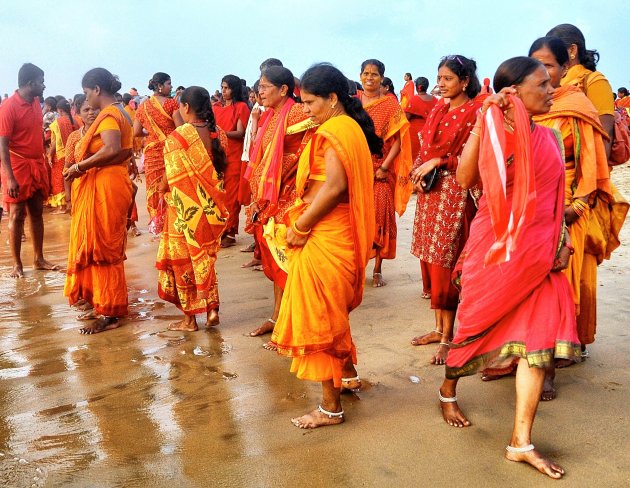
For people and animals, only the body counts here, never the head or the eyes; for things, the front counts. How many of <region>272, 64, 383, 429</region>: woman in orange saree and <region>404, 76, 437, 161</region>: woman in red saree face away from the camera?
1

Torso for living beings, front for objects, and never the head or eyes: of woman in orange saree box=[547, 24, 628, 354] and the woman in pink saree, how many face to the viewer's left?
1

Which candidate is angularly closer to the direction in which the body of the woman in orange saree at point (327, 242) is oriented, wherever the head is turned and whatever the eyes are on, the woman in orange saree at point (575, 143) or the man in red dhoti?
the man in red dhoti

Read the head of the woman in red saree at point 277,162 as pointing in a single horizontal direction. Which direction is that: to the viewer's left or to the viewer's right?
to the viewer's left

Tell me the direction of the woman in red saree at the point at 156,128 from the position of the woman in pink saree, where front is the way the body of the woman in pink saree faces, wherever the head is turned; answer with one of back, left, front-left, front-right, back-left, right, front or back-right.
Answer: back

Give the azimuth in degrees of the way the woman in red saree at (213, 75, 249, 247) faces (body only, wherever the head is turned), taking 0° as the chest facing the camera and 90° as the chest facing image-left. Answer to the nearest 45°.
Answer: approximately 45°

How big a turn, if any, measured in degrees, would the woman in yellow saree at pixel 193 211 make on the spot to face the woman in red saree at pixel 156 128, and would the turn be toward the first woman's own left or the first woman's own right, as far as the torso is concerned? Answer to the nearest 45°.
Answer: approximately 45° to the first woman's own right

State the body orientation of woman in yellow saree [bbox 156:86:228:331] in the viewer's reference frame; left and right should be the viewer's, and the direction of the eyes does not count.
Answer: facing away from the viewer and to the left of the viewer

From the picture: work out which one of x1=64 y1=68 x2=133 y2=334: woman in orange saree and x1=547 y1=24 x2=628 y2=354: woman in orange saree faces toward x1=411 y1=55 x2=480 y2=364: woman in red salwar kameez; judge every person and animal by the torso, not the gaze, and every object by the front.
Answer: x1=547 y1=24 x2=628 y2=354: woman in orange saree
